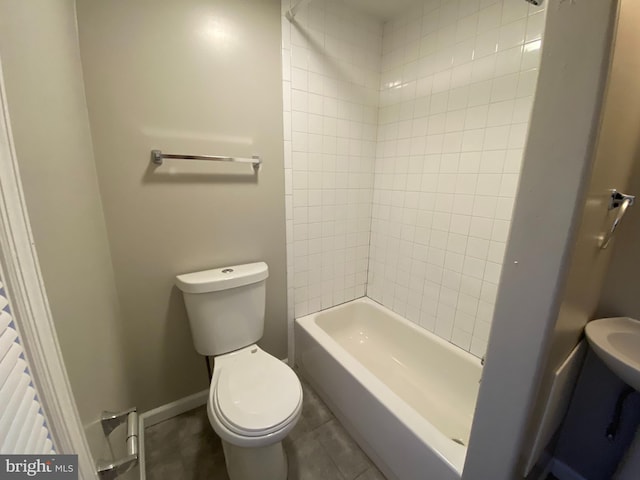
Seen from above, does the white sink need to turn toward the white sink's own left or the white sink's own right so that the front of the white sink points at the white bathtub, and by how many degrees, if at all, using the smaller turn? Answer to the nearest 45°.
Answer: approximately 45° to the white sink's own right

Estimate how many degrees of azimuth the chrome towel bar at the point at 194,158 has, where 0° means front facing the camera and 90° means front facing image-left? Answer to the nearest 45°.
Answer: approximately 0°

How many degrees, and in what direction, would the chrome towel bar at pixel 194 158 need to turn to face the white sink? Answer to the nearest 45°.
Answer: approximately 45° to its left

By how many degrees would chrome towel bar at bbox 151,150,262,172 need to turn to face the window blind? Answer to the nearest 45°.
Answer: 0° — it already faces it

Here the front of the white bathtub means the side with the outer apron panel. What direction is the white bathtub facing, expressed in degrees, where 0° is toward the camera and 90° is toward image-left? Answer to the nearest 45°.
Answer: approximately 45°

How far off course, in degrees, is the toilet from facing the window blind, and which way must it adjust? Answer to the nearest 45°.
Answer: approximately 45° to its right

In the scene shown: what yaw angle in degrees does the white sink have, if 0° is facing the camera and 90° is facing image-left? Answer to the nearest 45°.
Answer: approximately 45°
